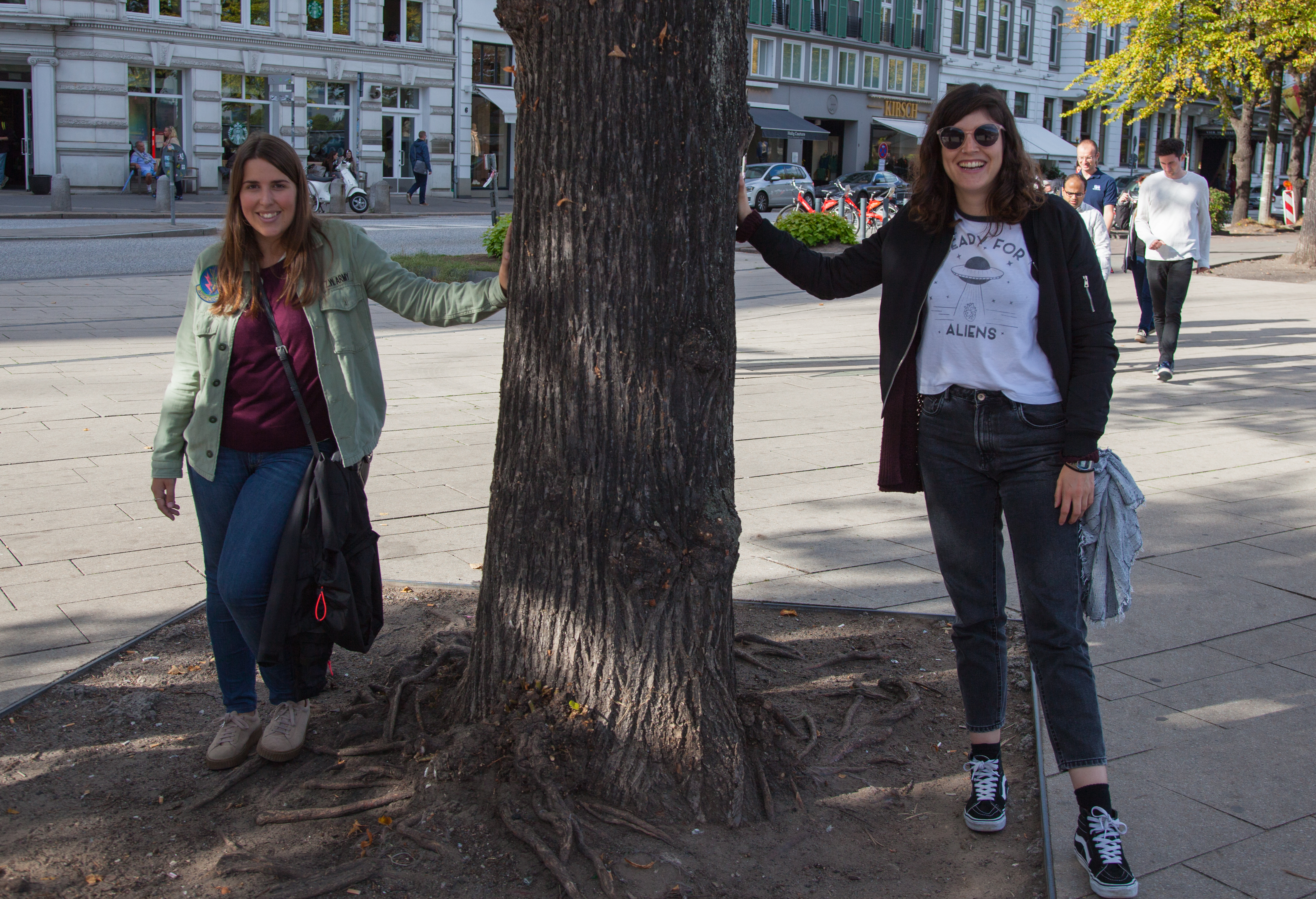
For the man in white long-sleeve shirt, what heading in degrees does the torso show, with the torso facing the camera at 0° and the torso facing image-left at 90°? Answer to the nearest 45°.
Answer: approximately 0°

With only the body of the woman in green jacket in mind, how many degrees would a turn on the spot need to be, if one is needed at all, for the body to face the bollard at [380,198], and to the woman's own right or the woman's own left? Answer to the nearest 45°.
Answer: approximately 180°

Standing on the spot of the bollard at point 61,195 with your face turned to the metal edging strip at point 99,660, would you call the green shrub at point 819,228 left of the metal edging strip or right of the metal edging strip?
left

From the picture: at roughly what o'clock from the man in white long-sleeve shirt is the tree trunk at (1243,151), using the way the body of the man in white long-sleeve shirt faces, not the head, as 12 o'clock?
The tree trunk is roughly at 6 o'clock from the man in white long-sleeve shirt.

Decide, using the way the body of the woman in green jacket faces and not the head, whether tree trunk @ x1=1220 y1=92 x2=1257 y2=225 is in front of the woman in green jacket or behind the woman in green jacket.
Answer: behind

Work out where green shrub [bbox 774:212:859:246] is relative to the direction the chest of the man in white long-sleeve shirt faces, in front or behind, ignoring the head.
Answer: behind

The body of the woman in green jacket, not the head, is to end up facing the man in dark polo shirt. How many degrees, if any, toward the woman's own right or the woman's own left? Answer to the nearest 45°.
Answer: approximately 135° to the woman's own left
